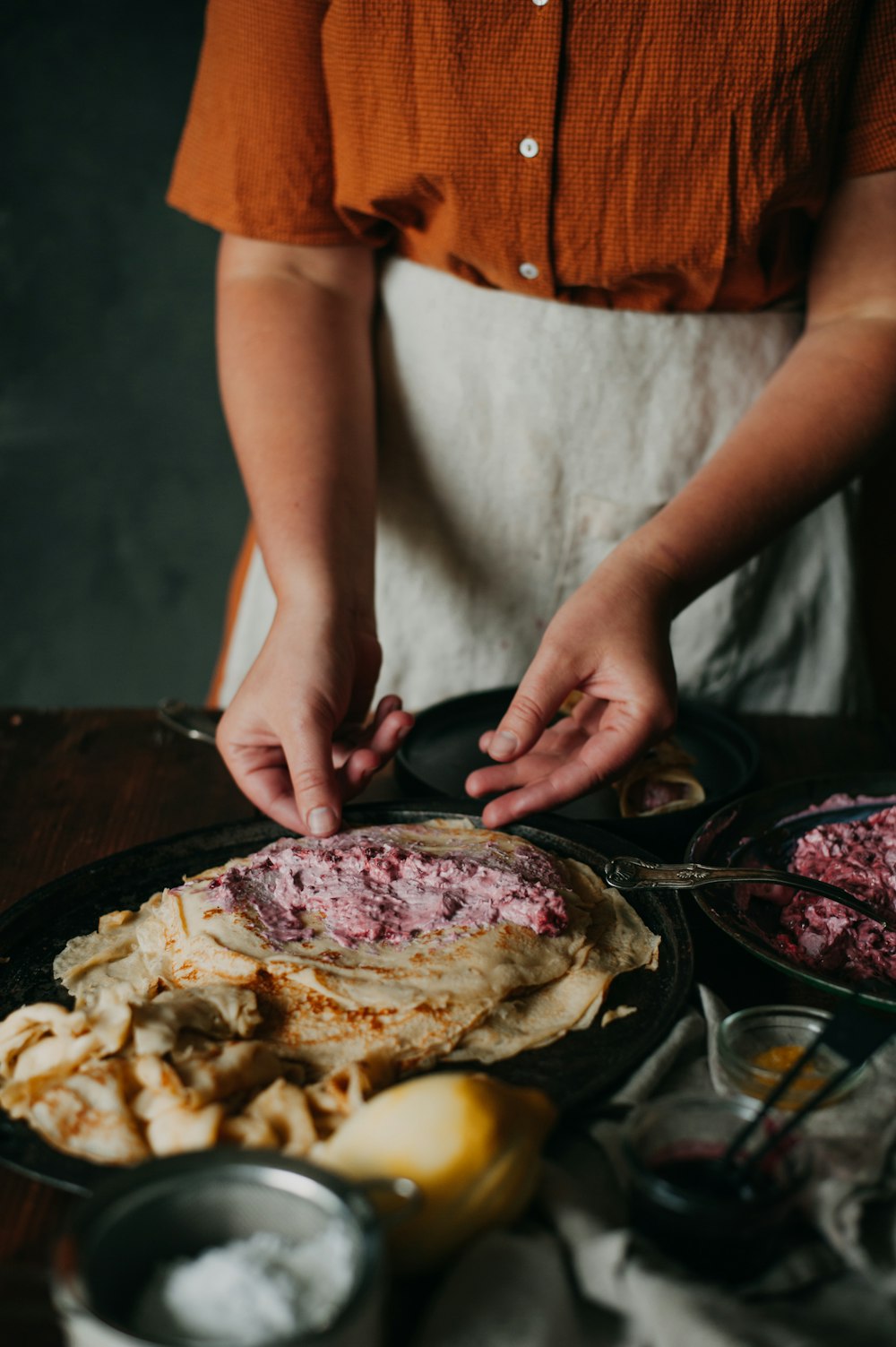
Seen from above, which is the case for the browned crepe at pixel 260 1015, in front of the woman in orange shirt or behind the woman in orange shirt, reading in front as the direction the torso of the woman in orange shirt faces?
in front

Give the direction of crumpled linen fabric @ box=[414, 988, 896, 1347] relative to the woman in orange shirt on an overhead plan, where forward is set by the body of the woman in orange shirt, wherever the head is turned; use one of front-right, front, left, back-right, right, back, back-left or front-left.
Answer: front

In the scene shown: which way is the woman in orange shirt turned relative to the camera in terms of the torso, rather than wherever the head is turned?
toward the camera

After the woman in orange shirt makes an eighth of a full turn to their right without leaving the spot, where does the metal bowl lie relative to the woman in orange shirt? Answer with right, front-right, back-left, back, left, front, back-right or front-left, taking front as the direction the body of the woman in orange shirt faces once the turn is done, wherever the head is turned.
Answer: front-left

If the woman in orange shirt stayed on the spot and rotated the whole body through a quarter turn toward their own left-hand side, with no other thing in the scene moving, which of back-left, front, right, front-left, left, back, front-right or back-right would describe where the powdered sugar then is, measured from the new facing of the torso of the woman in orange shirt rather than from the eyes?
right

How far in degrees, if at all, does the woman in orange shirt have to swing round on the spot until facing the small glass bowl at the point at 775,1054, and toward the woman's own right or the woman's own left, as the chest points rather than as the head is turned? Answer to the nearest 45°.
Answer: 0° — they already face it

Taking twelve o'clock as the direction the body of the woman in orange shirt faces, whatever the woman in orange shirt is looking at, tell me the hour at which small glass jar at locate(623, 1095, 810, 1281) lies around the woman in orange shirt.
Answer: The small glass jar is roughly at 12 o'clock from the woman in orange shirt.
